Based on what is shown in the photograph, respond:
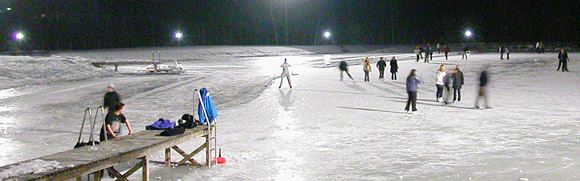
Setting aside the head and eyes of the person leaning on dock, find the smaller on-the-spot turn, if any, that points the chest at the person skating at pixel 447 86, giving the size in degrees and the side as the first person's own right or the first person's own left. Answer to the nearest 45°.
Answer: approximately 90° to the first person's own left

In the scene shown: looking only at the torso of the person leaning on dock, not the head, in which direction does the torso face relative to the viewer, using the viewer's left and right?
facing the viewer and to the right of the viewer
